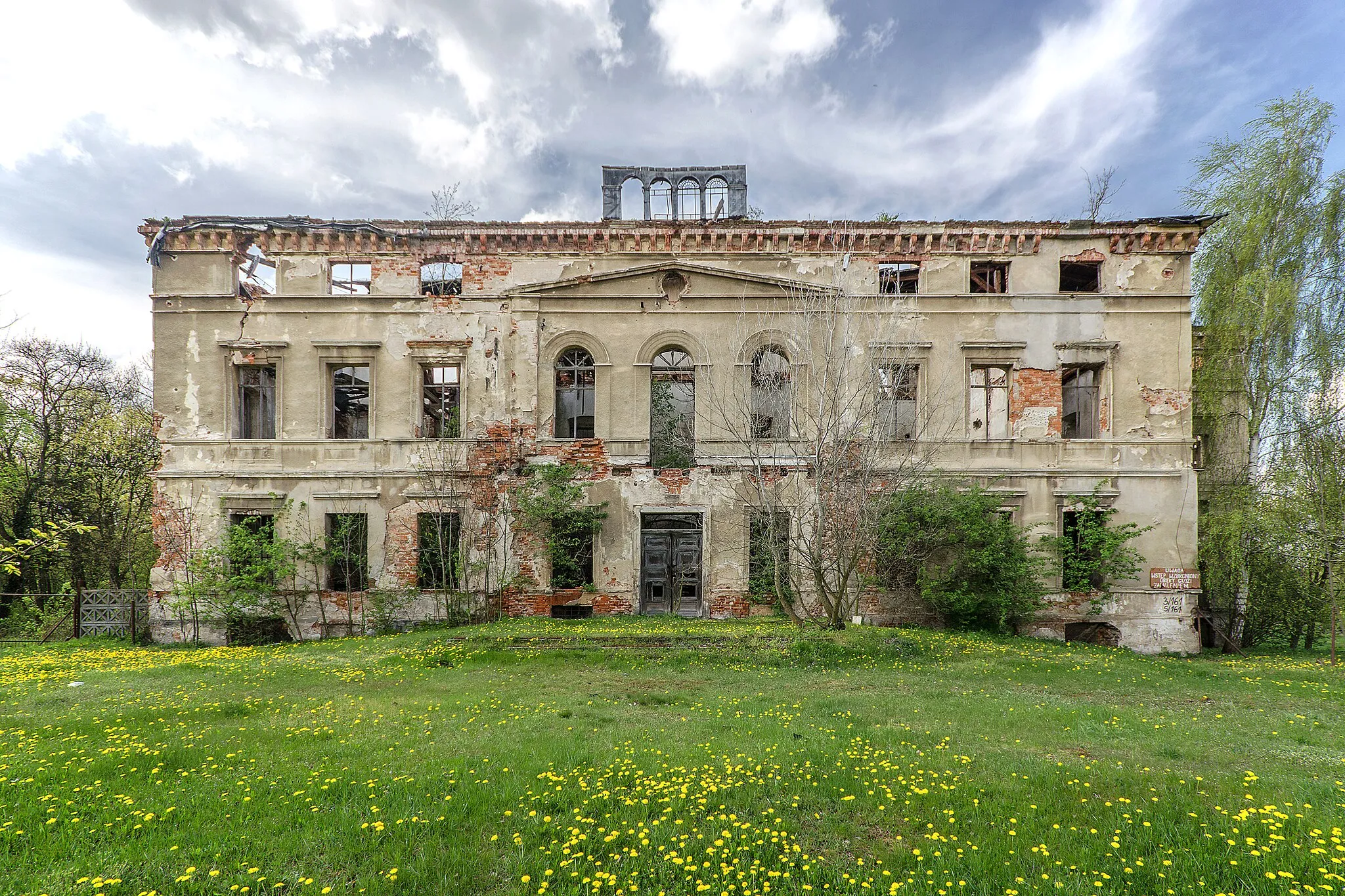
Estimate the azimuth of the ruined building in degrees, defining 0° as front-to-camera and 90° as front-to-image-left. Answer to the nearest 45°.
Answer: approximately 0°

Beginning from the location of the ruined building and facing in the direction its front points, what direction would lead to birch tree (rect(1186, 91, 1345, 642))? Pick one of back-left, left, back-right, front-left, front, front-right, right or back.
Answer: left
